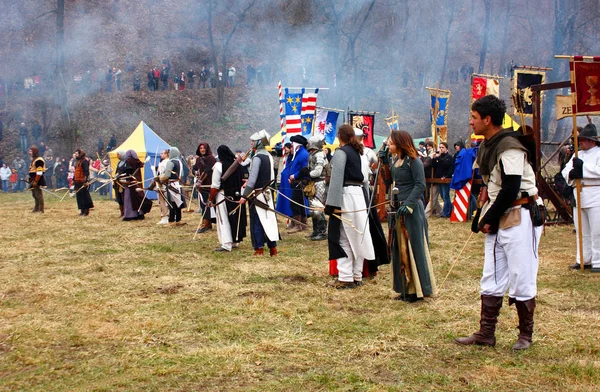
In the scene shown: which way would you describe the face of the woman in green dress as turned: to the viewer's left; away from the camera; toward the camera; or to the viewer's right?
to the viewer's left

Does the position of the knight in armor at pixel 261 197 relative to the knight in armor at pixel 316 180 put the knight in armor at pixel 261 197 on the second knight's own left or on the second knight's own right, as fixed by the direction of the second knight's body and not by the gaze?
on the second knight's own left

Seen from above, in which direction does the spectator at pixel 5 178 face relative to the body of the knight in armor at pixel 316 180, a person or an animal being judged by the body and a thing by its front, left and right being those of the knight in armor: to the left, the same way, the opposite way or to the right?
to the left

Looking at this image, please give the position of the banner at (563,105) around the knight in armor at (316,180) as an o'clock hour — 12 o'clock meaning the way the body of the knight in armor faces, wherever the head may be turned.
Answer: The banner is roughly at 6 o'clock from the knight in armor.

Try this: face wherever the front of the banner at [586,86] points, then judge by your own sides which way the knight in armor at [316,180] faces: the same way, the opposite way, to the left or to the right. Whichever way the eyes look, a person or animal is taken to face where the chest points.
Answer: to the right

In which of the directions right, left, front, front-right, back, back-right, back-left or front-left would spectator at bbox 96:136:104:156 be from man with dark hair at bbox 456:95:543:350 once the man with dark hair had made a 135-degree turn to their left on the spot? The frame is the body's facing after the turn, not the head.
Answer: back

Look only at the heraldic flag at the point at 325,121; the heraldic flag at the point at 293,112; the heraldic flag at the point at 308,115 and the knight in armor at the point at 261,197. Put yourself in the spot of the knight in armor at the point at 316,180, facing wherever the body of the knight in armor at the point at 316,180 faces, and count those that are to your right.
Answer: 3

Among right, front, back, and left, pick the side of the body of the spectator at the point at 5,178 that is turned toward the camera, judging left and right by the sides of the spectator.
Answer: front

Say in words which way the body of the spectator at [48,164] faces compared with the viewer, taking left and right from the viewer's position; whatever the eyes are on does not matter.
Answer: facing the viewer

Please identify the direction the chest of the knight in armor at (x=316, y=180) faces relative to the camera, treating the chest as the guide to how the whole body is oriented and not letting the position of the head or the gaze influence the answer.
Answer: to the viewer's left

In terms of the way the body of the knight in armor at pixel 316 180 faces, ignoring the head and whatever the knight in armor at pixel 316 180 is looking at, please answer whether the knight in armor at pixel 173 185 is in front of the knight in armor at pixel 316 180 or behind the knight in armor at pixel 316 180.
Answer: in front

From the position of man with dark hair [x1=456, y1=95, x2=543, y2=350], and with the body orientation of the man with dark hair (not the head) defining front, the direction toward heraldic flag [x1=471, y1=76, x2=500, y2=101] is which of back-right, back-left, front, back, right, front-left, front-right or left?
right

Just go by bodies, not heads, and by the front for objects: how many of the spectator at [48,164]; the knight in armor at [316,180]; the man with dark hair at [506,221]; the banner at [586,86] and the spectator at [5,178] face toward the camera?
3

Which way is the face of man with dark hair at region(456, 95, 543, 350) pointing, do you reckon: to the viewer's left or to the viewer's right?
to the viewer's left

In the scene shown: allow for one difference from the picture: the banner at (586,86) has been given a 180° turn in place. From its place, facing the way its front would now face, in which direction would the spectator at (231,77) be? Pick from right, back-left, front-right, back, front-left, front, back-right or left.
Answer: front-left

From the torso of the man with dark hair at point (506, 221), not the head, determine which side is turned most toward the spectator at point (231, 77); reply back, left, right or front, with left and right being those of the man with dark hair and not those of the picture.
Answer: right

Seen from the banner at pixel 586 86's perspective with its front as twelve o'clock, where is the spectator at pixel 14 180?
The spectator is roughly at 4 o'clock from the banner.

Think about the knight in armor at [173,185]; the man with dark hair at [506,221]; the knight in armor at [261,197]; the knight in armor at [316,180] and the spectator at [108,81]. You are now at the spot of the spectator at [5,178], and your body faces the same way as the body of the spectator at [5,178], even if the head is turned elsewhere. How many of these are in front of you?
4

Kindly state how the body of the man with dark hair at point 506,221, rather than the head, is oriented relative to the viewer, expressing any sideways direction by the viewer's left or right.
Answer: facing to the left of the viewer
